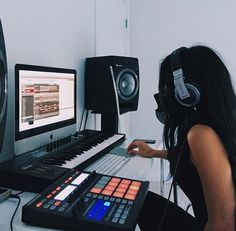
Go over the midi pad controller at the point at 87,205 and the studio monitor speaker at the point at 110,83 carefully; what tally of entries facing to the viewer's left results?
0

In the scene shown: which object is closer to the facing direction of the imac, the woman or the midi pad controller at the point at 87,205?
the woman

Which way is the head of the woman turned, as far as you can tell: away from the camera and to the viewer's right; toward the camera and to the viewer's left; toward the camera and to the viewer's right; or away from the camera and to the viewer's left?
away from the camera and to the viewer's left

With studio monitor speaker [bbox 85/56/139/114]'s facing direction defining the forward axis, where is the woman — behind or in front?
in front

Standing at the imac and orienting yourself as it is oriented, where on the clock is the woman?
The woman is roughly at 12 o'clock from the imac.

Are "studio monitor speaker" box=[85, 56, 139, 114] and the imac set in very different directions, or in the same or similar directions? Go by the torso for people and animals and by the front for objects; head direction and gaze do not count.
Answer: same or similar directions

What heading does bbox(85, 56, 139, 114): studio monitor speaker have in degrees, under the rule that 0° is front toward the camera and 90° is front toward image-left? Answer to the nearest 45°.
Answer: approximately 315°

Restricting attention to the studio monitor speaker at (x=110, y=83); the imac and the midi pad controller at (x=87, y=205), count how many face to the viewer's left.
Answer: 0

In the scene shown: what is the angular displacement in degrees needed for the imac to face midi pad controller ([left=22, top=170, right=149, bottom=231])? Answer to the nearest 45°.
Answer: approximately 45° to its right

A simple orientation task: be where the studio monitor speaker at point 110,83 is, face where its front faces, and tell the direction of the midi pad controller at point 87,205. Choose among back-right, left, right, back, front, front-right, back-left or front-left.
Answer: front-right

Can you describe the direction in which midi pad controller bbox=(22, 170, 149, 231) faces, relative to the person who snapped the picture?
facing to the right of the viewer

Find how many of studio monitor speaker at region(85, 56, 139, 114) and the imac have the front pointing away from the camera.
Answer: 0
